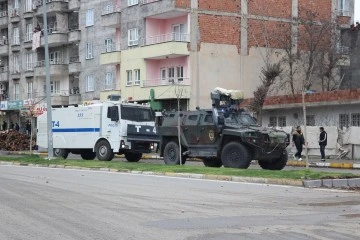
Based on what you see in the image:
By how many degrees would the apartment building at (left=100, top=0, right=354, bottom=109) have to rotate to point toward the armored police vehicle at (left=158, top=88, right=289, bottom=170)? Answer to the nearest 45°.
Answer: approximately 45° to its left

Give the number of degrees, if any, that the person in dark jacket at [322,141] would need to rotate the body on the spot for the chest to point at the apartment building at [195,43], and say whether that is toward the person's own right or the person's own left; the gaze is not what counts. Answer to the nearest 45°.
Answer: approximately 45° to the person's own right

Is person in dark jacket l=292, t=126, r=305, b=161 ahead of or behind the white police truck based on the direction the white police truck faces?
ahead

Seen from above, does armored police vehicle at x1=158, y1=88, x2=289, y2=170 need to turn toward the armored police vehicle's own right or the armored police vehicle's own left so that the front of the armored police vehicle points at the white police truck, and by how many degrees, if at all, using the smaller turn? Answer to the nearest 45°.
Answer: approximately 180°

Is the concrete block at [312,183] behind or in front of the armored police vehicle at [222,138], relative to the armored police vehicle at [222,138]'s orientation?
in front

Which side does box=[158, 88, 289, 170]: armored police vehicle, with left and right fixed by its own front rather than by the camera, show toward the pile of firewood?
back

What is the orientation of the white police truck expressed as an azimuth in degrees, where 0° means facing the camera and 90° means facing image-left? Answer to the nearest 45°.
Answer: approximately 315°

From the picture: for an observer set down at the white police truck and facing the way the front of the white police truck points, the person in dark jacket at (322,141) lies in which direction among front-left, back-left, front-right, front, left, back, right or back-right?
front-left
